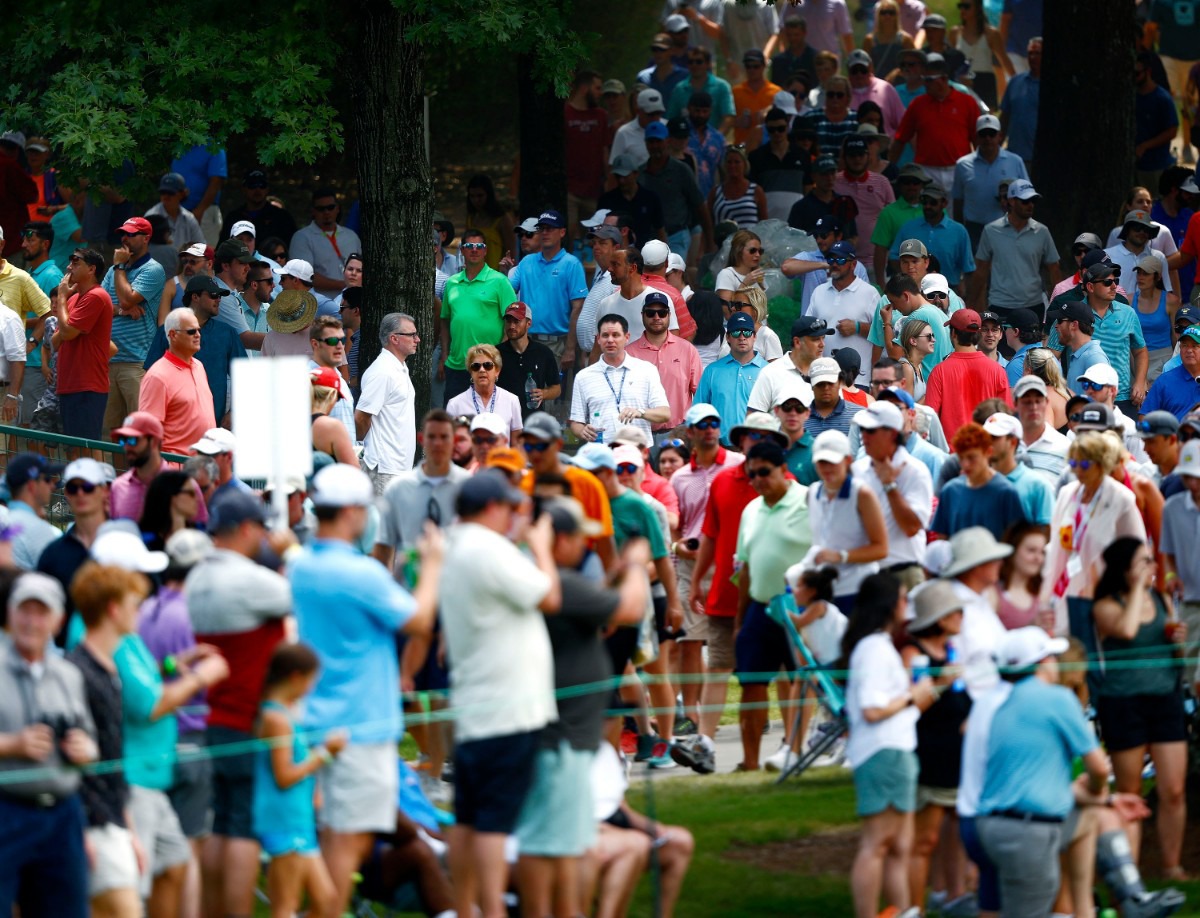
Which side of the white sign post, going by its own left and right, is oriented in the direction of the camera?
back

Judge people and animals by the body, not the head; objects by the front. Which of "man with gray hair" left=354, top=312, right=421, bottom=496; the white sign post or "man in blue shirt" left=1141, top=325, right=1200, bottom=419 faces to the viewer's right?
the man with gray hair

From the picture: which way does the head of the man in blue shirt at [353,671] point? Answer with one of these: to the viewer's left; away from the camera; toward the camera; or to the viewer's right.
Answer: away from the camera

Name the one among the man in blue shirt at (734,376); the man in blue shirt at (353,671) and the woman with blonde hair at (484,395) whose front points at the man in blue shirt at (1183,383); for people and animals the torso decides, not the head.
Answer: the man in blue shirt at (353,671)

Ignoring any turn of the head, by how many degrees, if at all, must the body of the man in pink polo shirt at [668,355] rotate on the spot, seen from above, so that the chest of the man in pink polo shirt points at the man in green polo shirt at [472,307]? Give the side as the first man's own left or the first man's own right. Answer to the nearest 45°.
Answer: approximately 135° to the first man's own right

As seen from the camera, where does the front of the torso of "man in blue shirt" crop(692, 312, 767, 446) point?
toward the camera

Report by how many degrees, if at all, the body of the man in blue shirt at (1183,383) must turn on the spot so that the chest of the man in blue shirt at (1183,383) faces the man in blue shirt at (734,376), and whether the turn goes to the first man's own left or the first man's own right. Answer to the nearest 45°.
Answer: approximately 90° to the first man's own right

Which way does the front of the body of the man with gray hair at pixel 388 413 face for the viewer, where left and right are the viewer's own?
facing to the right of the viewer

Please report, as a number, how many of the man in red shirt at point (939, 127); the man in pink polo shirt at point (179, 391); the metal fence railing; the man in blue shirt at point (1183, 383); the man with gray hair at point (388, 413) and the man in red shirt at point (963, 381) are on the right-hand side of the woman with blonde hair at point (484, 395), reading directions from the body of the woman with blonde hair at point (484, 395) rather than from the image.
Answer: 3

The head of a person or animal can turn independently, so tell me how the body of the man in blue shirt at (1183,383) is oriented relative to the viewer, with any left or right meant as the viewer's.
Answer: facing the viewer
